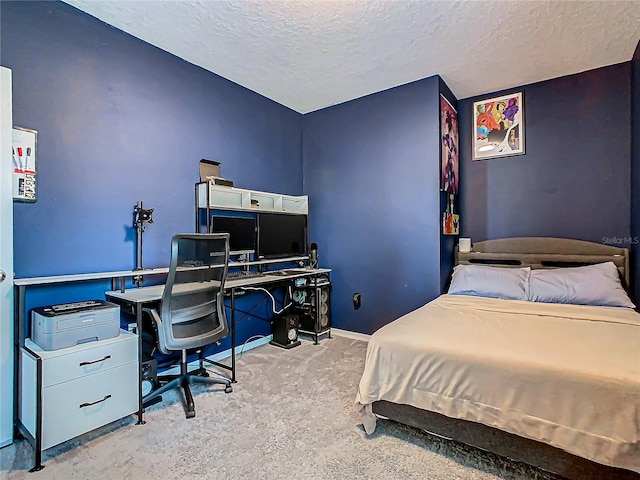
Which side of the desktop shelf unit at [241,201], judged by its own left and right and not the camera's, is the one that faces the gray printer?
right

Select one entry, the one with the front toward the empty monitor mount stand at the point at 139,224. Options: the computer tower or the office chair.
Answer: the office chair

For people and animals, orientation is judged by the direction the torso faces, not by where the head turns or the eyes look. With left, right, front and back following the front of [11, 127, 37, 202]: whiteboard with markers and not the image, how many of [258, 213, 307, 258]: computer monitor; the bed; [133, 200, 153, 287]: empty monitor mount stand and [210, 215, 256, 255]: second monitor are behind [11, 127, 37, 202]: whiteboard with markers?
0

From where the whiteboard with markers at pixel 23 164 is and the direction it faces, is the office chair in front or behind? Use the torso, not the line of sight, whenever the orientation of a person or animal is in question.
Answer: in front

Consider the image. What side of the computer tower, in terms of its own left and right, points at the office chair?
right

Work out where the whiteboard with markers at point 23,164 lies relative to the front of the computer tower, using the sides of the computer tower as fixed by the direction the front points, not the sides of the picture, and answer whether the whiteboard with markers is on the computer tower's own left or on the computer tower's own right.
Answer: on the computer tower's own right

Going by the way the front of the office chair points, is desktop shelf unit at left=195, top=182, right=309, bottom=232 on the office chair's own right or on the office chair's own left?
on the office chair's own right

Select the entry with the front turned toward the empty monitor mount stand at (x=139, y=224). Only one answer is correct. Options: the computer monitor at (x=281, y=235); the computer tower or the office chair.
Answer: the office chair

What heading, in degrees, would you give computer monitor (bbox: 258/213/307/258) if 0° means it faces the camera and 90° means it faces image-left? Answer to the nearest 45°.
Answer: approximately 315°
